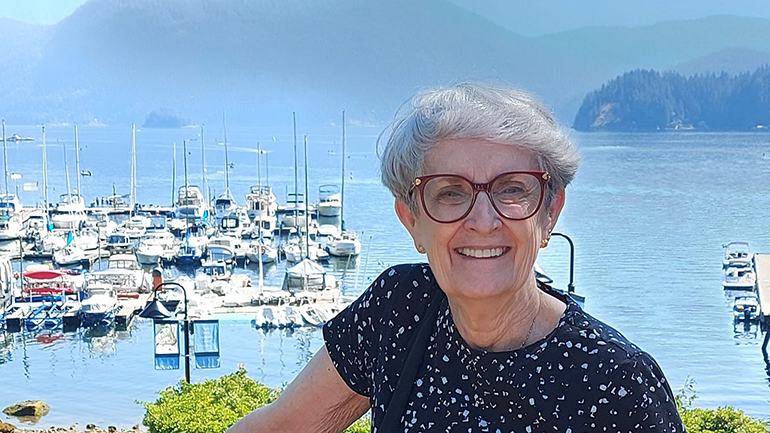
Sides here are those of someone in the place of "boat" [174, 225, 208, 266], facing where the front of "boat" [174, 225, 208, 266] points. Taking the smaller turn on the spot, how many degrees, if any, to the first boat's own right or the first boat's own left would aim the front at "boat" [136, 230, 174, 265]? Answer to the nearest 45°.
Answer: approximately 90° to the first boat's own right

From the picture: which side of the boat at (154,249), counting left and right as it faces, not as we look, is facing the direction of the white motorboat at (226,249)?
left

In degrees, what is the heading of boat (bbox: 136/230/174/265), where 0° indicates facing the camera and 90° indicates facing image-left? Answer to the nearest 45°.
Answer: approximately 45°

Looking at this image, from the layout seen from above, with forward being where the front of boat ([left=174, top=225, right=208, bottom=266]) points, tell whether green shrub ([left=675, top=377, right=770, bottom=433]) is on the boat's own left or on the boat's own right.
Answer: on the boat's own left

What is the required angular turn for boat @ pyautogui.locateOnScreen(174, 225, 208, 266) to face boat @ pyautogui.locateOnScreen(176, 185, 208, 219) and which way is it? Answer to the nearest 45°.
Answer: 0° — it already faces it

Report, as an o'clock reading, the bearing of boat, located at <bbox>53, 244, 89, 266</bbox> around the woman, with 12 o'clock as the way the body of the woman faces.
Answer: The boat is roughly at 5 o'clock from the woman.
